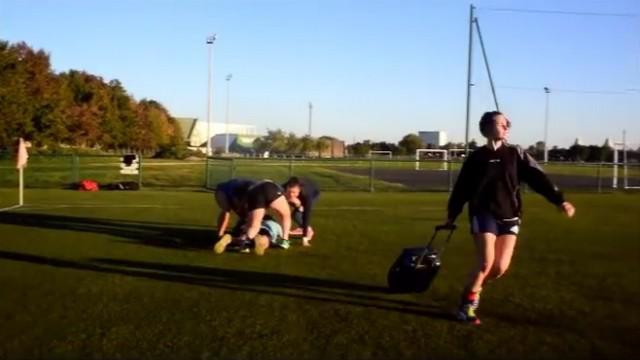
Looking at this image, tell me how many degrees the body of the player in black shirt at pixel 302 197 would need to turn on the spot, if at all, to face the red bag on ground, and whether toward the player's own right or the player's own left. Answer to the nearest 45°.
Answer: approximately 90° to the player's own right

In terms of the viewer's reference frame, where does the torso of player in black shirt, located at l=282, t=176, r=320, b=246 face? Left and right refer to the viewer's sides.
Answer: facing the viewer and to the left of the viewer

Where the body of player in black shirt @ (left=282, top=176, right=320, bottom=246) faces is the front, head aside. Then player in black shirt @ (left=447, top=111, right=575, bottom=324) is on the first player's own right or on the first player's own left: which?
on the first player's own left

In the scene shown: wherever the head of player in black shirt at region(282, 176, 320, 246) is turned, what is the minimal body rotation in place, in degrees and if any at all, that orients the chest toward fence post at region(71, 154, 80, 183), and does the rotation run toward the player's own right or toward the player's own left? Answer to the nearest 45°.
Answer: approximately 90° to the player's own right
